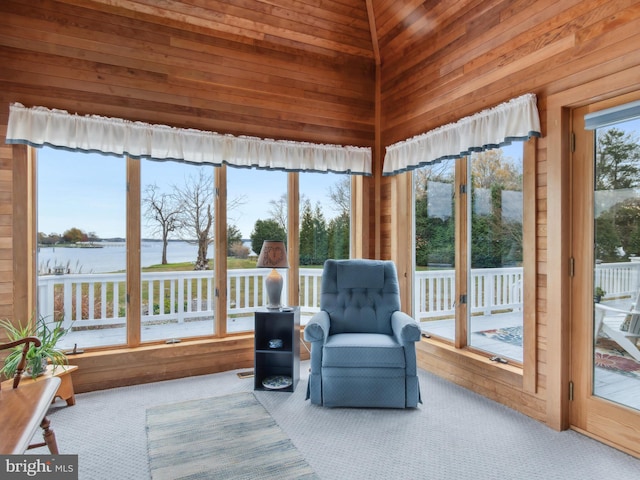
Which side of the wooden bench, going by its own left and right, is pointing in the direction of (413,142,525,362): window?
front

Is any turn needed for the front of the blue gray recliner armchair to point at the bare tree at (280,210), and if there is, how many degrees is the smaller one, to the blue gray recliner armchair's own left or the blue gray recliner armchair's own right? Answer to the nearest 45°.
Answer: approximately 135° to the blue gray recliner armchair's own right

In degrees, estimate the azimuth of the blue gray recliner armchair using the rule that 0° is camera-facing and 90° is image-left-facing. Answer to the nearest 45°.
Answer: approximately 0°

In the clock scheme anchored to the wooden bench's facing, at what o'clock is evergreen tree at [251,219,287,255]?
The evergreen tree is roughly at 11 o'clock from the wooden bench.

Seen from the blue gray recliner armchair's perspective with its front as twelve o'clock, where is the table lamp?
The table lamp is roughly at 4 o'clock from the blue gray recliner armchair.

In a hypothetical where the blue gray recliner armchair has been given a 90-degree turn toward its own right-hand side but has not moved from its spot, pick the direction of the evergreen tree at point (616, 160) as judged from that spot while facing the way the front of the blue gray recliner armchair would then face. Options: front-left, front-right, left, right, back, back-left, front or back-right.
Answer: back

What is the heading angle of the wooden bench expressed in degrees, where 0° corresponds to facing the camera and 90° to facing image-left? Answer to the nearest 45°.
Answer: approximately 270°

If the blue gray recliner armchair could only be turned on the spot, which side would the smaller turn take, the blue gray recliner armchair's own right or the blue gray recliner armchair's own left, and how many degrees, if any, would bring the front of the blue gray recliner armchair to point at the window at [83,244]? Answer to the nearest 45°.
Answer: approximately 90° to the blue gray recliner armchair's own right

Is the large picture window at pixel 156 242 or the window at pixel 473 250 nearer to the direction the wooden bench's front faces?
the window

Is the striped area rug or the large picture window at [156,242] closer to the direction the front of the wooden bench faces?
the striped area rug

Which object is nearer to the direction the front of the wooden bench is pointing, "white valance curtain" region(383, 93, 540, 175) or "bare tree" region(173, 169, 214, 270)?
the white valance curtain

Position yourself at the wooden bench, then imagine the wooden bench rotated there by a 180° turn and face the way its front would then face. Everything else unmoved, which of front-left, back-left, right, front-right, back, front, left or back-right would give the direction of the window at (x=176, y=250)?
back-right

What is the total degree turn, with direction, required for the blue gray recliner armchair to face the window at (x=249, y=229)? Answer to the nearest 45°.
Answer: approximately 135° to its right

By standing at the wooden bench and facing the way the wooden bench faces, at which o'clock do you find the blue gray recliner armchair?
The blue gray recliner armchair is roughly at 12 o'clock from the wooden bench.

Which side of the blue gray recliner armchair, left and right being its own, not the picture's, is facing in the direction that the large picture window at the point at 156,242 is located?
right

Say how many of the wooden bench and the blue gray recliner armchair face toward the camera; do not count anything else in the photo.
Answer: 1

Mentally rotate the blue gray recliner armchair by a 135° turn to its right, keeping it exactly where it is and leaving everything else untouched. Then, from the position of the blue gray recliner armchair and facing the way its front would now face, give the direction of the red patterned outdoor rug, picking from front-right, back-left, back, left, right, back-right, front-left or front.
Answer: back-right
